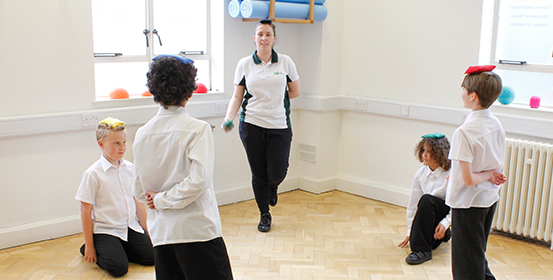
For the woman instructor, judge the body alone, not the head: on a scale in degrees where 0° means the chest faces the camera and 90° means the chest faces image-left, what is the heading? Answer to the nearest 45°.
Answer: approximately 0°

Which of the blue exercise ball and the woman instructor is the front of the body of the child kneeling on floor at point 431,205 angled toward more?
the woman instructor

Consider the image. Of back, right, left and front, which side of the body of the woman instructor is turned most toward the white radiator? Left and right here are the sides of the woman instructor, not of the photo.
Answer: left

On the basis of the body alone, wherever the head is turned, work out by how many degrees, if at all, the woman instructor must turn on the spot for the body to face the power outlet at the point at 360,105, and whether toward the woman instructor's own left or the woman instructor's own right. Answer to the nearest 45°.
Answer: approximately 135° to the woman instructor's own left

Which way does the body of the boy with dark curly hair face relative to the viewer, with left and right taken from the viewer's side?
facing away from the viewer and to the right of the viewer

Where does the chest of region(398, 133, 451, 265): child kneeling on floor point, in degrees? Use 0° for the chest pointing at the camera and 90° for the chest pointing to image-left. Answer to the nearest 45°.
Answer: approximately 45°

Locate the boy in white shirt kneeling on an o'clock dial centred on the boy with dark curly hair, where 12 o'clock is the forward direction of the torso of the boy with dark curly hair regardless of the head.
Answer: The boy in white shirt kneeling is roughly at 10 o'clock from the boy with dark curly hair.

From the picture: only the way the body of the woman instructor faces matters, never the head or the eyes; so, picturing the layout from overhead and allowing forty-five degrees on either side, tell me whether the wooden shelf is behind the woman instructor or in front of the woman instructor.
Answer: behind

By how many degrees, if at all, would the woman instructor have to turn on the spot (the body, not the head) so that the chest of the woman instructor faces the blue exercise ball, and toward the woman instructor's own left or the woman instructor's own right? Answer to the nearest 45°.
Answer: approximately 90° to the woman instructor's own left

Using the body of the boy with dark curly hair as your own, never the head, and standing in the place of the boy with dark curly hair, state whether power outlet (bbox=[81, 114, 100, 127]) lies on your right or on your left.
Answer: on your left
